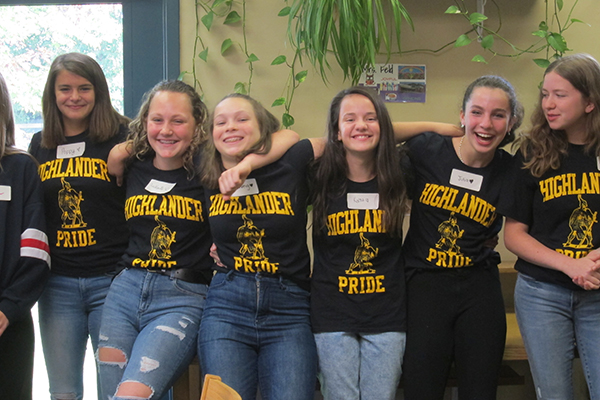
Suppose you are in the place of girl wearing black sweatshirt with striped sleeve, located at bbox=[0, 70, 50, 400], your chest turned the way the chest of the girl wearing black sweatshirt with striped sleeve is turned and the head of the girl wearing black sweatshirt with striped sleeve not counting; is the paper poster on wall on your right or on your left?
on your left

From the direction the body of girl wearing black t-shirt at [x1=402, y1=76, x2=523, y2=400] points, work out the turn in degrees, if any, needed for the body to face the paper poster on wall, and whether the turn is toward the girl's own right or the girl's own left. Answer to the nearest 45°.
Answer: approximately 180°

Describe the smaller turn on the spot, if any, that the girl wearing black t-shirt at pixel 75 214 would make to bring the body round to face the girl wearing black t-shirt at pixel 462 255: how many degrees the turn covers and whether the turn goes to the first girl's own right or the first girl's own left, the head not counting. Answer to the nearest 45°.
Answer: approximately 45° to the first girl's own left

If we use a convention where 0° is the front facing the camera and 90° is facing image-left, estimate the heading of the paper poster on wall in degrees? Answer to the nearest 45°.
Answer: approximately 0°

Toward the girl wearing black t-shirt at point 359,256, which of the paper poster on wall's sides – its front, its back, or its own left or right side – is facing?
front
